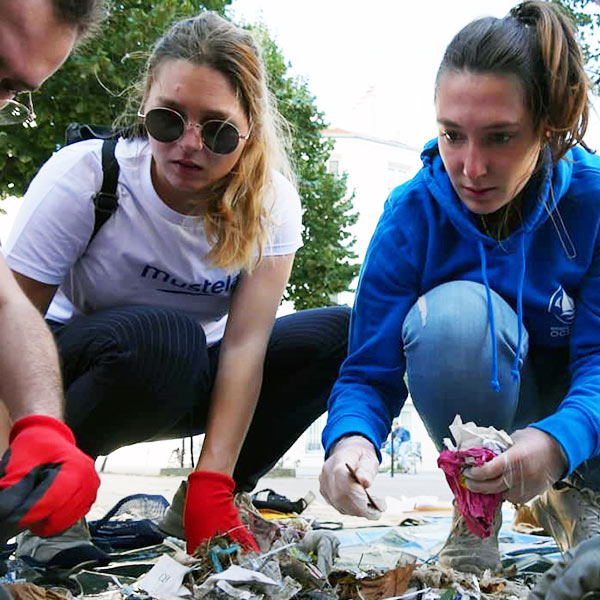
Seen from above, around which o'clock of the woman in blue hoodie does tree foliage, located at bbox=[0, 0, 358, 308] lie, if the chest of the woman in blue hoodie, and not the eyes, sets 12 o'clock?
The tree foliage is roughly at 5 o'clock from the woman in blue hoodie.

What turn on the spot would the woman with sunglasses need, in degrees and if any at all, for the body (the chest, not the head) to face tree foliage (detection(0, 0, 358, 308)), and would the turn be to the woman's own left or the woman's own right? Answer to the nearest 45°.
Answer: approximately 180°

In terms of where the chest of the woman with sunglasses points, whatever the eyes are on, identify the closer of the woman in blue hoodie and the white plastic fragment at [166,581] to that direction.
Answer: the white plastic fragment

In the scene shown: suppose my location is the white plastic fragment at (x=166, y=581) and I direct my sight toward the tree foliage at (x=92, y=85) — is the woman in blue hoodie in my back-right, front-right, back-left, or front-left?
front-right

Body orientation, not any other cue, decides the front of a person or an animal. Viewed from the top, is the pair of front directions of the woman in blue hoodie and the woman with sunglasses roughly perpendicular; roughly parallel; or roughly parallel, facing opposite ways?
roughly parallel

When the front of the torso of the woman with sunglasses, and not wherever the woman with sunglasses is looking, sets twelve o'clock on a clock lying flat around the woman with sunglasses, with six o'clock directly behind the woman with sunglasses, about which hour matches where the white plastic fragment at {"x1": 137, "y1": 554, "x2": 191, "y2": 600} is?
The white plastic fragment is roughly at 12 o'clock from the woman with sunglasses.

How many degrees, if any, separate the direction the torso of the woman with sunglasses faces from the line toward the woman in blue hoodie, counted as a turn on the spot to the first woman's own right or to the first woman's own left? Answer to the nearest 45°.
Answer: approximately 45° to the first woman's own left

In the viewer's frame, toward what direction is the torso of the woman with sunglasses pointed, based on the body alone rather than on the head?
toward the camera

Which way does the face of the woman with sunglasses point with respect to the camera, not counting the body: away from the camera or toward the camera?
toward the camera

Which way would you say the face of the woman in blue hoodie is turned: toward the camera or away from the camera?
toward the camera

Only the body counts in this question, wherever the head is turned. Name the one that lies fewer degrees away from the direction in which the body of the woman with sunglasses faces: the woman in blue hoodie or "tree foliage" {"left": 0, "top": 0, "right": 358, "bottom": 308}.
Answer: the woman in blue hoodie

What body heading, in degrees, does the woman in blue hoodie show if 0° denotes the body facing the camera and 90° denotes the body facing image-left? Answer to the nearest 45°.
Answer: approximately 0°
